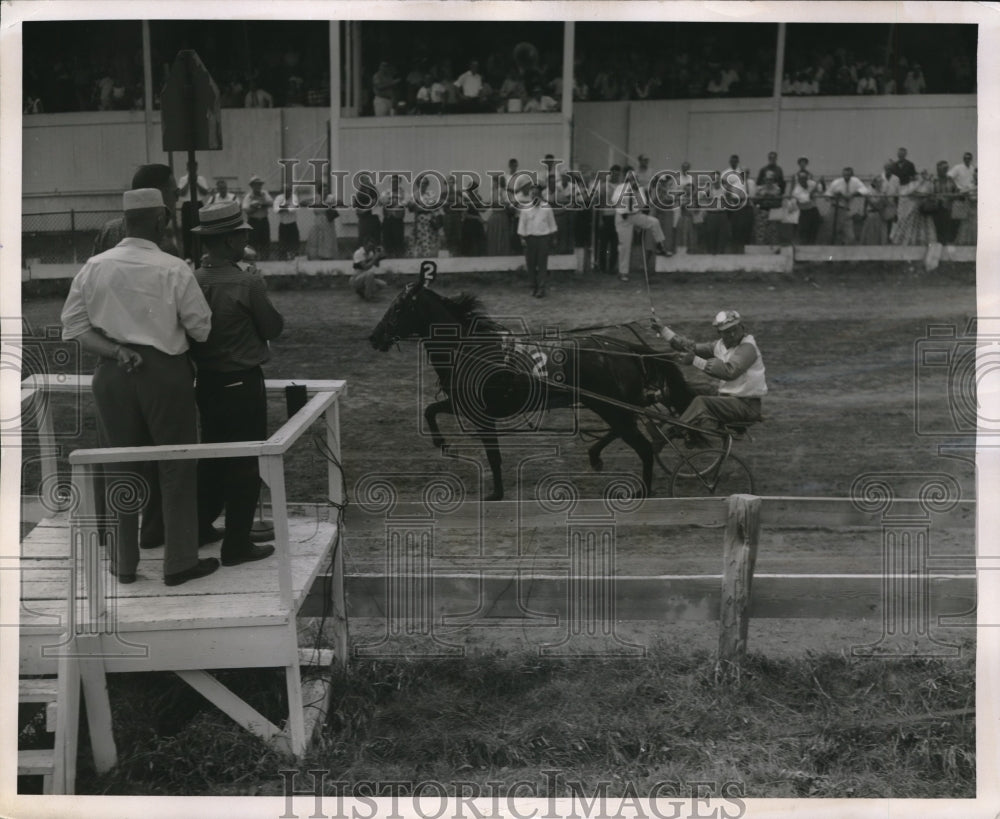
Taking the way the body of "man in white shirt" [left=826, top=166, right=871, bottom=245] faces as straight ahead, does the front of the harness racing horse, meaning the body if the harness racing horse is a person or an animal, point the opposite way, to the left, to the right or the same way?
to the right

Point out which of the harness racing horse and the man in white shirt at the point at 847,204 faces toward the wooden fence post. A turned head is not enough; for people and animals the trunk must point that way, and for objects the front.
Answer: the man in white shirt

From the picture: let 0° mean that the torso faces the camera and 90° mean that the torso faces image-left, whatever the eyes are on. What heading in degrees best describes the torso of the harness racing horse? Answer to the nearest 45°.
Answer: approximately 90°

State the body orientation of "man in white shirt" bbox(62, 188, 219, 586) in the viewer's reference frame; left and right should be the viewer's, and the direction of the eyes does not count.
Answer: facing away from the viewer and to the right of the viewer

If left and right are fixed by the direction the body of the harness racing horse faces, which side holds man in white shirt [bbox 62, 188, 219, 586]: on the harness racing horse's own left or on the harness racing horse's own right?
on the harness racing horse's own left

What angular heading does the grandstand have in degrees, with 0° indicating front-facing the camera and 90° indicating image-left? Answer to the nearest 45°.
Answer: approximately 0°

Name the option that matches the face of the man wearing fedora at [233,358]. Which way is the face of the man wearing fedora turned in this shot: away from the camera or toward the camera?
away from the camera

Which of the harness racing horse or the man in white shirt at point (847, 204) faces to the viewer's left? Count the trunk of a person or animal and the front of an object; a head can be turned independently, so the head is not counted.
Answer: the harness racing horse
